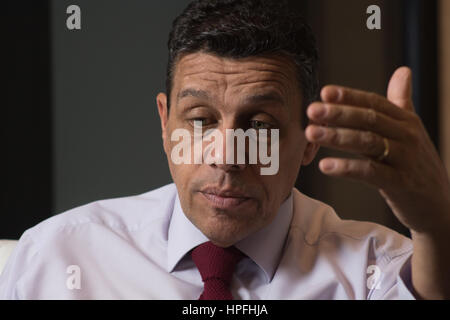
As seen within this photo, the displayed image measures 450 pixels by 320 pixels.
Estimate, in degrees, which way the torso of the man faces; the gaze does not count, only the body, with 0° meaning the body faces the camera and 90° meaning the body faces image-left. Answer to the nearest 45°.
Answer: approximately 0°
